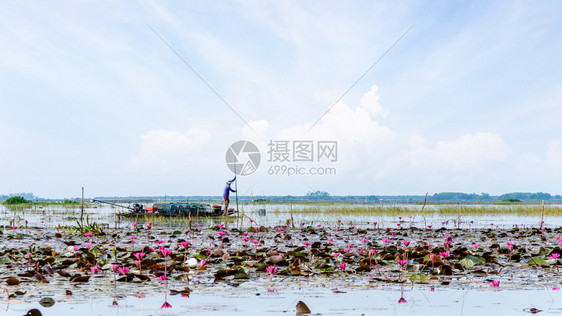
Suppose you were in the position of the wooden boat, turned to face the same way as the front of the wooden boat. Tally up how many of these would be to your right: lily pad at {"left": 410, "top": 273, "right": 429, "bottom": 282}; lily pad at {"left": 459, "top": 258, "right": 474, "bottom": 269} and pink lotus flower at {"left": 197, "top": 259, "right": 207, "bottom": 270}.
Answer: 3

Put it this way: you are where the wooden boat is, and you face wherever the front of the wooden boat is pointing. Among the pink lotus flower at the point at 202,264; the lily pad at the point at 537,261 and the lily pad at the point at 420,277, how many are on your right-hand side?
3

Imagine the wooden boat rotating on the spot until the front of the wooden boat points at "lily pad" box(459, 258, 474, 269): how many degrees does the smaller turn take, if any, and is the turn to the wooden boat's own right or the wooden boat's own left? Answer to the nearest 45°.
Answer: approximately 90° to the wooden boat's own right

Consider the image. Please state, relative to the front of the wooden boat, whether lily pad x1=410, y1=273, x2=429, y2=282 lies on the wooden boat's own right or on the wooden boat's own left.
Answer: on the wooden boat's own right

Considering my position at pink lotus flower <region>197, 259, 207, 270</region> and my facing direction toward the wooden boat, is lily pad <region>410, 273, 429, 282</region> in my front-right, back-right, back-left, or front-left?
back-right

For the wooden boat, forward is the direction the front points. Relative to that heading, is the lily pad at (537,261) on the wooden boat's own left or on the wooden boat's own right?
on the wooden boat's own right

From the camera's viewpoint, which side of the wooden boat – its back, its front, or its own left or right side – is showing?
right
